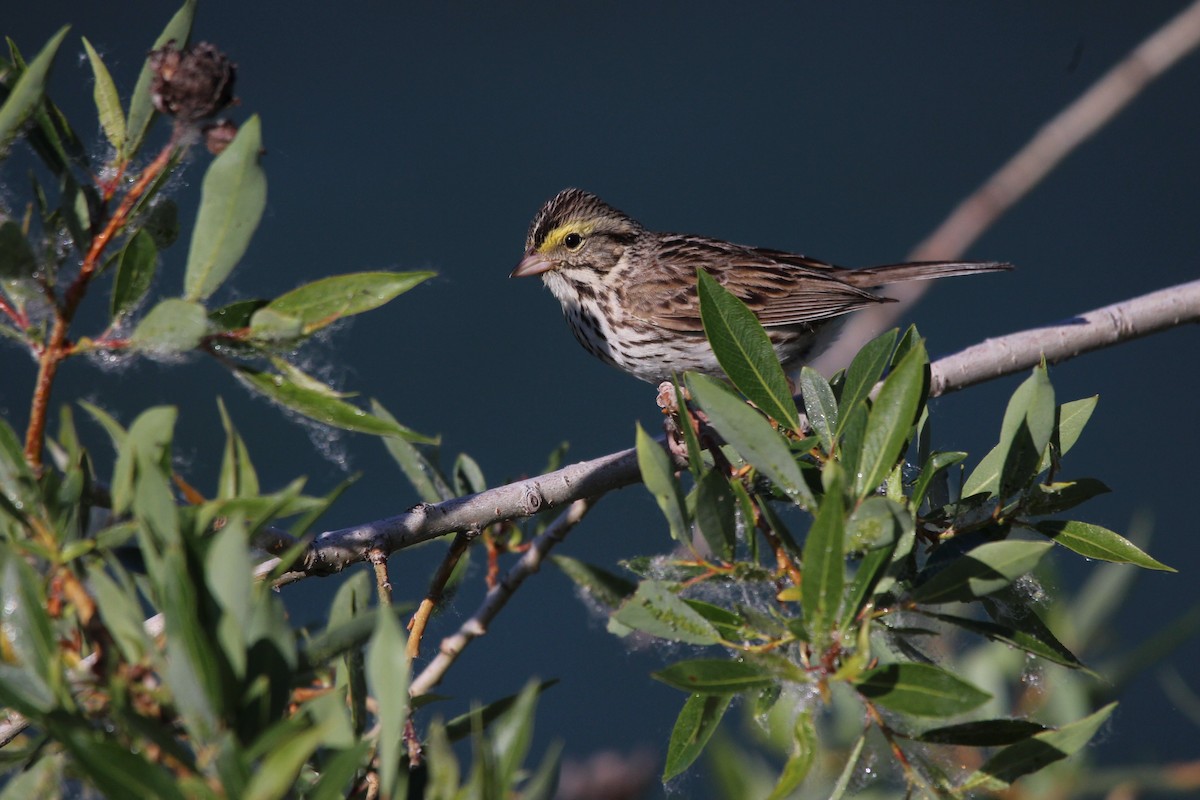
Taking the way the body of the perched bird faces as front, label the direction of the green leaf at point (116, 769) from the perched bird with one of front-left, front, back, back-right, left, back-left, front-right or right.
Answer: left

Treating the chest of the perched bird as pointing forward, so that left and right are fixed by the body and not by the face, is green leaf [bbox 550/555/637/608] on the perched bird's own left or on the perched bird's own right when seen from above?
on the perched bird's own left

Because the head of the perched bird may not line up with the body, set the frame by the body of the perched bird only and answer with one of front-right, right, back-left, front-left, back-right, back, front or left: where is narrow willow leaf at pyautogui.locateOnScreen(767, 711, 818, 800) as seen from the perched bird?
left

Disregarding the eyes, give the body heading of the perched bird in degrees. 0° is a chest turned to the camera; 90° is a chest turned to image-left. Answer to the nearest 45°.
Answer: approximately 90°

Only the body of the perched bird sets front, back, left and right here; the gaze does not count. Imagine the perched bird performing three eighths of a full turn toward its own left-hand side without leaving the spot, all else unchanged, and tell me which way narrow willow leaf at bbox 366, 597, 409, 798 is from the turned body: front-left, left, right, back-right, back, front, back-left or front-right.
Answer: front-right

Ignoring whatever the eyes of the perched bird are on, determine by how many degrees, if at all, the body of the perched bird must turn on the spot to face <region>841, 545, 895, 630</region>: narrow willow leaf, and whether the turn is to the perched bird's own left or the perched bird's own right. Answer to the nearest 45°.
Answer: approximately 90° to the perched bird's own left

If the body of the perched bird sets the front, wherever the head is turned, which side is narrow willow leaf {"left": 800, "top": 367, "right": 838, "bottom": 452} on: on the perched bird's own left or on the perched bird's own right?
on the perched bird's own left
